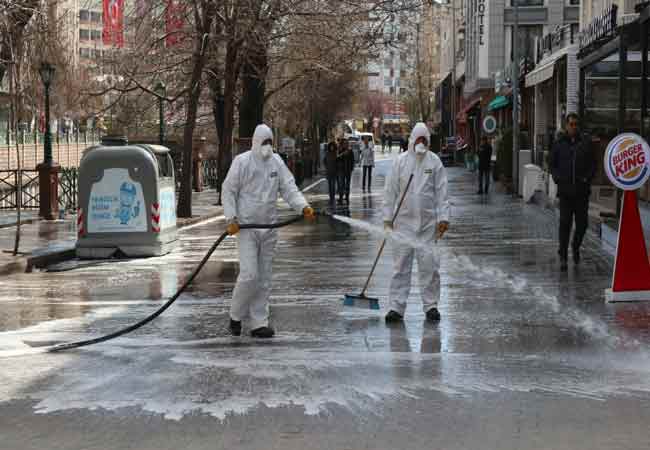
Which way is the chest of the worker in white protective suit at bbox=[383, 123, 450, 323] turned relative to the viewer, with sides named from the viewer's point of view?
facing the viewer

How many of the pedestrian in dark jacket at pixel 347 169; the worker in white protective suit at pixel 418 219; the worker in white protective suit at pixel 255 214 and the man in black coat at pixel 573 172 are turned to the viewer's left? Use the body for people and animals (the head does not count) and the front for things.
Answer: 0

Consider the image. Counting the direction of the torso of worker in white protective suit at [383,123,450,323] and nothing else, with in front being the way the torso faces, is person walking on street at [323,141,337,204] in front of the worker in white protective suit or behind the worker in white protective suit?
behind

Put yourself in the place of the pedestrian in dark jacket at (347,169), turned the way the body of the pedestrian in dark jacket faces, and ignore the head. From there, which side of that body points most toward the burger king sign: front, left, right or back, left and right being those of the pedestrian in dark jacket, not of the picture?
front

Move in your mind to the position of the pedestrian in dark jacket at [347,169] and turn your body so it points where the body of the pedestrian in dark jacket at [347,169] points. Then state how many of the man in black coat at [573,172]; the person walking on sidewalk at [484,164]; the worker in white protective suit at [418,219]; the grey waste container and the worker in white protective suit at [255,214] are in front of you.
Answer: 4

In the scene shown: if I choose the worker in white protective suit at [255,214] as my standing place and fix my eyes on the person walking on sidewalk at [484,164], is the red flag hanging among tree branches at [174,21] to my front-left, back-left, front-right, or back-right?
front-left

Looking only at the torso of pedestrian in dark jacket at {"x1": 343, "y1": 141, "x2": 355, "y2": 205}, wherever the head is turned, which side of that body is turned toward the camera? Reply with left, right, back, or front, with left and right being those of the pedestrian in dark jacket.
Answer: front

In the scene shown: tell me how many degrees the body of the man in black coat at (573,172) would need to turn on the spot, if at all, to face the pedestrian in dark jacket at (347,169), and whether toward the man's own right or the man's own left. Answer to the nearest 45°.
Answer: approximately 180°
